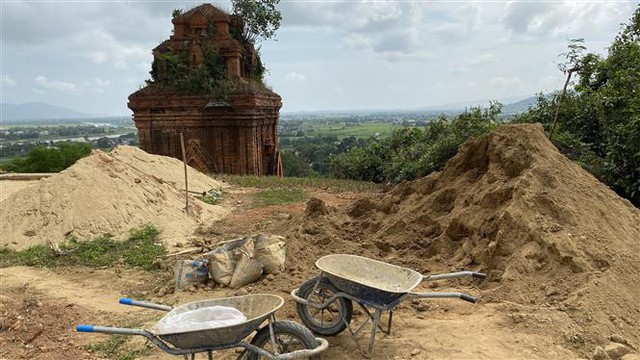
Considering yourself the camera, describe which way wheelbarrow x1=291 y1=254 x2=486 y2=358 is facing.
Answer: facing to the left of the viewer

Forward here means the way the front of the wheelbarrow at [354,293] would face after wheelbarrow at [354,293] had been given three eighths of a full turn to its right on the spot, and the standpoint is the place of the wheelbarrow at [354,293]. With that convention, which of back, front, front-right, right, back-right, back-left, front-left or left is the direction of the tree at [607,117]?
front

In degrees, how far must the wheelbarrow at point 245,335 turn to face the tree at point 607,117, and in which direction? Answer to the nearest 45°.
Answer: approximately 45° to its left

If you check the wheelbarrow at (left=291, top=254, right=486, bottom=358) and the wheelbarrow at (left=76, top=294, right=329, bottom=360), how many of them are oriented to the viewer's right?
1

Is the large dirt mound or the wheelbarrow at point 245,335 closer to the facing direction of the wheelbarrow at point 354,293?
the wheelbarrow

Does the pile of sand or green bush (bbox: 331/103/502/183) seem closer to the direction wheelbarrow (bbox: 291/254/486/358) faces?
the pile of sand

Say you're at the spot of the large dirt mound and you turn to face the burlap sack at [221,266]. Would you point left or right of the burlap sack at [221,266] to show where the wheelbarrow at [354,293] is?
left

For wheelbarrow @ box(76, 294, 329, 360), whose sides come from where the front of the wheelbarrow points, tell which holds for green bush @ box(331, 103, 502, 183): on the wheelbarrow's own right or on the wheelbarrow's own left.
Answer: on the wheelbarrow's own left

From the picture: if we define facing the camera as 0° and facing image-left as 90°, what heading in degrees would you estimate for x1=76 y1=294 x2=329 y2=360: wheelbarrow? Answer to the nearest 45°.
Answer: approximately 270°

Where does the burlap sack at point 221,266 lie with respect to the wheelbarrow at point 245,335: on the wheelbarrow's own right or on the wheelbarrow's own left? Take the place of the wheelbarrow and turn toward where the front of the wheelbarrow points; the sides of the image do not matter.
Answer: on the wheelbarrow's own left

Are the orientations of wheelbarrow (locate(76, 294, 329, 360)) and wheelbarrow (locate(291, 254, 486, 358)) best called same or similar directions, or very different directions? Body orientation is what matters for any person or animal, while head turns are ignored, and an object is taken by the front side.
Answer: very different directions
